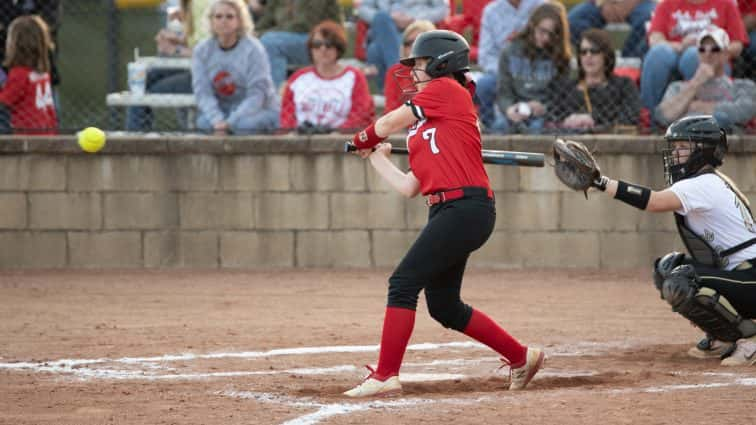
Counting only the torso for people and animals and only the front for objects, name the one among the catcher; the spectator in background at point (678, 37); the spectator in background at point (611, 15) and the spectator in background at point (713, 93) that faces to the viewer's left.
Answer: the catcher

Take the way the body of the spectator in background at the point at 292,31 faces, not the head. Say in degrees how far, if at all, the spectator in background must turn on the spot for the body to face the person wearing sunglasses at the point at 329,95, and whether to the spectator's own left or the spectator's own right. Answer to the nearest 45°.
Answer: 0° — they already face them

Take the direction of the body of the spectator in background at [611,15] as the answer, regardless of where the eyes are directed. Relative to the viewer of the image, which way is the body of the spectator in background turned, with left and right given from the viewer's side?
facing the viewer

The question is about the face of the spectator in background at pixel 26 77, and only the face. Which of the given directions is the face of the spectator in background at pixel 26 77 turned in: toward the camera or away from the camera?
away from the camera

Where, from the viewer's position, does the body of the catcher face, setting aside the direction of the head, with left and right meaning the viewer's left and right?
facing to the left of the viewer

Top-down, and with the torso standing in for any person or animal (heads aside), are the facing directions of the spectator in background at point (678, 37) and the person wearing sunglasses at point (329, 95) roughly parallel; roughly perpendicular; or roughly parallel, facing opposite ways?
roughly parallel

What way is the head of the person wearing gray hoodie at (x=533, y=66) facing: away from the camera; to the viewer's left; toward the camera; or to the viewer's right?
toward the camera

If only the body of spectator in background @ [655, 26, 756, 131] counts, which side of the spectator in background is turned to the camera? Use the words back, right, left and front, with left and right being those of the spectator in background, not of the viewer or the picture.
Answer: front

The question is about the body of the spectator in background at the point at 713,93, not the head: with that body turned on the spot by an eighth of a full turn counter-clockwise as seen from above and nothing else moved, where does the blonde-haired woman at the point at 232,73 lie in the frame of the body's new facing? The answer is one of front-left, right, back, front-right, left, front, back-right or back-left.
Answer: back-right

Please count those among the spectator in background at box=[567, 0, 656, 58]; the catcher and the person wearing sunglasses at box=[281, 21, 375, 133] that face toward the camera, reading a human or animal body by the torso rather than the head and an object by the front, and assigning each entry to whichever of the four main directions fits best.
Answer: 2

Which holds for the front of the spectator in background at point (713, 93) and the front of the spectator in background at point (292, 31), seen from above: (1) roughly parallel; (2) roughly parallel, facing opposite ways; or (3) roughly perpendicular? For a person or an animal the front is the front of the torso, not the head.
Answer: roughly parallel

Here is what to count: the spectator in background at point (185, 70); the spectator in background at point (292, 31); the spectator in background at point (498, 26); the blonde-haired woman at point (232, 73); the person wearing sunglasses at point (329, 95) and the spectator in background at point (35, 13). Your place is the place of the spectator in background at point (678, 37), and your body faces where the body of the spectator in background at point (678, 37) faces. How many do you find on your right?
6

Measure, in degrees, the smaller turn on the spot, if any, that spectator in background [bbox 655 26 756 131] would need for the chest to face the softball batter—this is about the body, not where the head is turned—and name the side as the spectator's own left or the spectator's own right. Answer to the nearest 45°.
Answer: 0° — they already face them

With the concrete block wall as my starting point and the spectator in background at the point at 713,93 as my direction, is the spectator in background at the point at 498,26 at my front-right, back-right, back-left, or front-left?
front-left

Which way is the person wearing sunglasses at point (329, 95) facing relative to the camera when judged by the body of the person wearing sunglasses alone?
toward the camera
